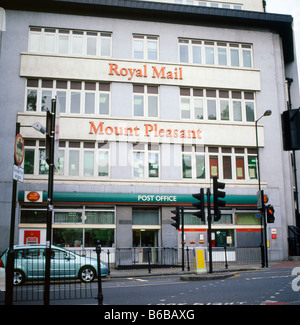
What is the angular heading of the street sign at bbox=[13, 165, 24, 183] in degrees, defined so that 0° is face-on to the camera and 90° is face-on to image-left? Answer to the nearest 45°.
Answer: approximately 315°

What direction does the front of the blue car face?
to the viewer's right

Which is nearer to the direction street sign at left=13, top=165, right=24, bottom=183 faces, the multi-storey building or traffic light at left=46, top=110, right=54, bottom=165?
the traffic light

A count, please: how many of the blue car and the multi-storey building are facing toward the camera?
1

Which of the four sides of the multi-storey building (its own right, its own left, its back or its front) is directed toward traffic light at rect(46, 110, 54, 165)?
front

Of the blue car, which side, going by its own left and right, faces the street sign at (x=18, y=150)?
right

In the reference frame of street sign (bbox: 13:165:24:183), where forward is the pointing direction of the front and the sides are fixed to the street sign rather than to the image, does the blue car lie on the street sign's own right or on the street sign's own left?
on the street sign's own left

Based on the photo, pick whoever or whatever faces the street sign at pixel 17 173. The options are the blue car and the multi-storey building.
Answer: the multi-storey building

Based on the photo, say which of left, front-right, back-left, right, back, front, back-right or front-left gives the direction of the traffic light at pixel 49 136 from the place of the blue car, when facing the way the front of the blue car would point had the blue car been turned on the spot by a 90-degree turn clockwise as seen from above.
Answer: front

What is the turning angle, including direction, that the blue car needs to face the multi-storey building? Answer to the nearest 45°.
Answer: approximately 45° to its left

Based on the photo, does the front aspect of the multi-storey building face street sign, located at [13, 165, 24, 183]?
yes

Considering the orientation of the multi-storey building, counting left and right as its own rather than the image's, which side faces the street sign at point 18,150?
front

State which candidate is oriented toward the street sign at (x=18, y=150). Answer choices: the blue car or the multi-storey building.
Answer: the multi-storey building
